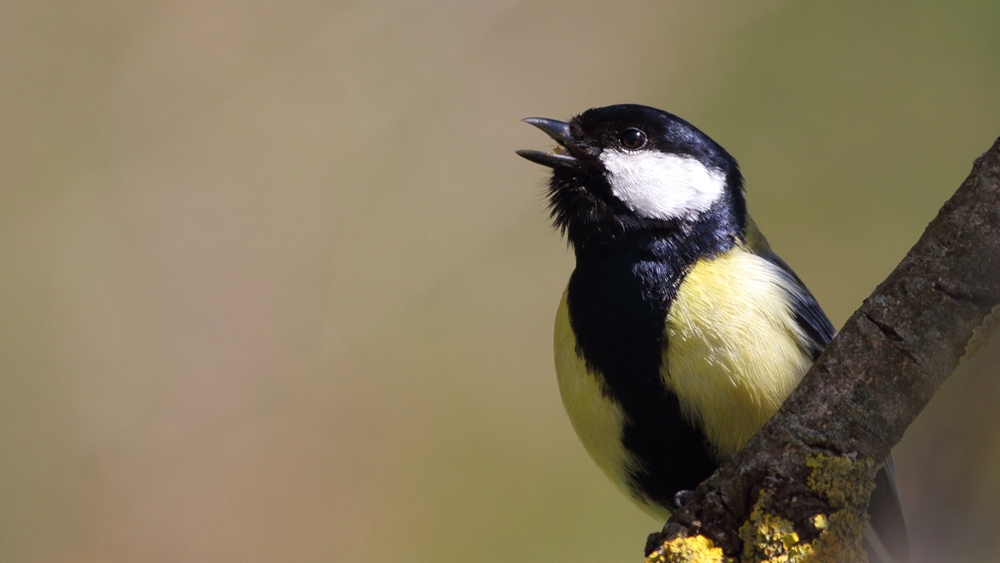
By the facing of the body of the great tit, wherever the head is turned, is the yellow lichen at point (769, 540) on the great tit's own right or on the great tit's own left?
on the great tit's own left

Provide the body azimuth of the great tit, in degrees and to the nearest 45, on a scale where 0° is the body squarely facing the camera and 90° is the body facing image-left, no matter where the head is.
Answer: approximately 45°
